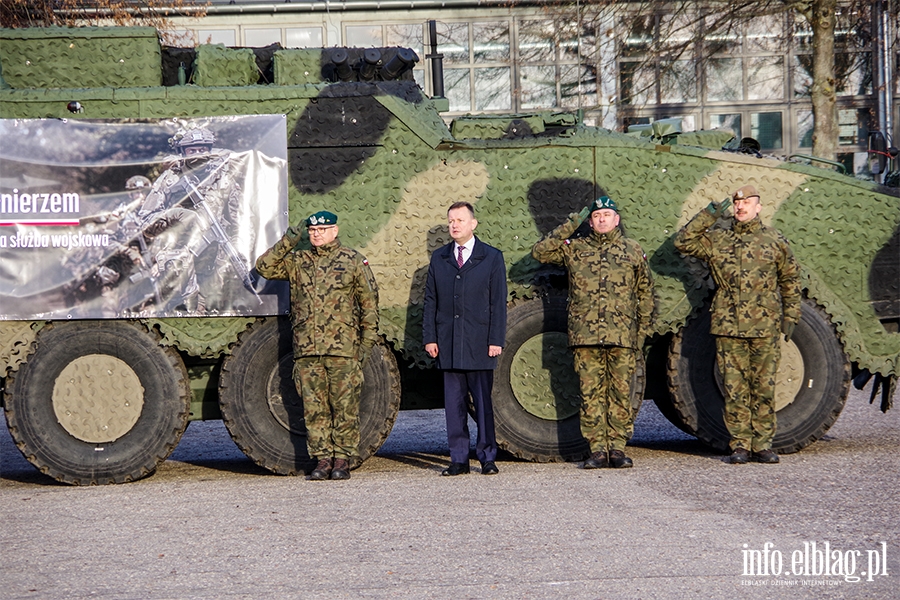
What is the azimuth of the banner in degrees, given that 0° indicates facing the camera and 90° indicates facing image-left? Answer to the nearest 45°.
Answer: approximately 0°

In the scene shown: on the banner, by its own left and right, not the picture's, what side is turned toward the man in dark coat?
left

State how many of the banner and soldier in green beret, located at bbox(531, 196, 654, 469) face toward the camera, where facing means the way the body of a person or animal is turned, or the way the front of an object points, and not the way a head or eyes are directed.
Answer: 2

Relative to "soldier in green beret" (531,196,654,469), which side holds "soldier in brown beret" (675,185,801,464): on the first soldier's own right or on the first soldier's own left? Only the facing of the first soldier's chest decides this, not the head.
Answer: on the first soldier's own left

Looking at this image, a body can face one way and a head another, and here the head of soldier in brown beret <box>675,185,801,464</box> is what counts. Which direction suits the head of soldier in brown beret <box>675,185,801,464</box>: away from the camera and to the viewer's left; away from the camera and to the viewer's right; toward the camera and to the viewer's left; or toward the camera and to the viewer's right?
toward the camera and to the viewer's left

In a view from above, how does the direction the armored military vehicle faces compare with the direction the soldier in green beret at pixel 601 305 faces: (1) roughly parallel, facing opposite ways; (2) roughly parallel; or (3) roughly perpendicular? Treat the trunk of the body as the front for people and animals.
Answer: roughly perpendicular

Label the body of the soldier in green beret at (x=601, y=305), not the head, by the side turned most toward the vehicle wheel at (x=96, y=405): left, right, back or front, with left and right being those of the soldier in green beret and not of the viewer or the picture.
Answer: right

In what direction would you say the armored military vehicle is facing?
to the viewer's right

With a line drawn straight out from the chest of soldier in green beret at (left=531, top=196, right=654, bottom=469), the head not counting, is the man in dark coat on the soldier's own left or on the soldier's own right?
on the soldier's own right

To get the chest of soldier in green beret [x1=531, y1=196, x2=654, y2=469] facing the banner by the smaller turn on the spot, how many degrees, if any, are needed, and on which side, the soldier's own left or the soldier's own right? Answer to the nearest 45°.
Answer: approximately 90° to the soldier's own right

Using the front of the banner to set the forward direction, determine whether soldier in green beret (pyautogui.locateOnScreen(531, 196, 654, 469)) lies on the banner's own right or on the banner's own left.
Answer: on the banner's own left
